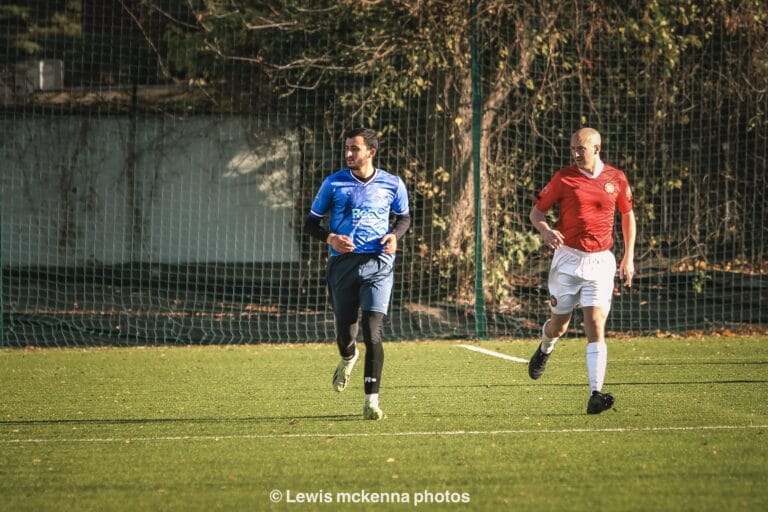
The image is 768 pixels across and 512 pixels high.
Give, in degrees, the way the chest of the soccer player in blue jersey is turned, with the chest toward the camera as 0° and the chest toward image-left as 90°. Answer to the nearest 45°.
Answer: approximately 0°

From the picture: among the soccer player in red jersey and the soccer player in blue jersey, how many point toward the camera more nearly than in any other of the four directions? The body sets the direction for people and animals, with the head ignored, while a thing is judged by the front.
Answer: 2

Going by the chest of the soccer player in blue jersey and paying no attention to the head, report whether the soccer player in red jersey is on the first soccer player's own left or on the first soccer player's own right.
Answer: on the first soccer player's own left

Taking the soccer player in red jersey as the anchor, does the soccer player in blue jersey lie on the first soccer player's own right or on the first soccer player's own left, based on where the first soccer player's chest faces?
on the first soccer player's own right

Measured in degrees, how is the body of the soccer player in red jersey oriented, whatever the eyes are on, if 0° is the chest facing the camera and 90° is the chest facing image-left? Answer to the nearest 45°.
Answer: approximately 0°
